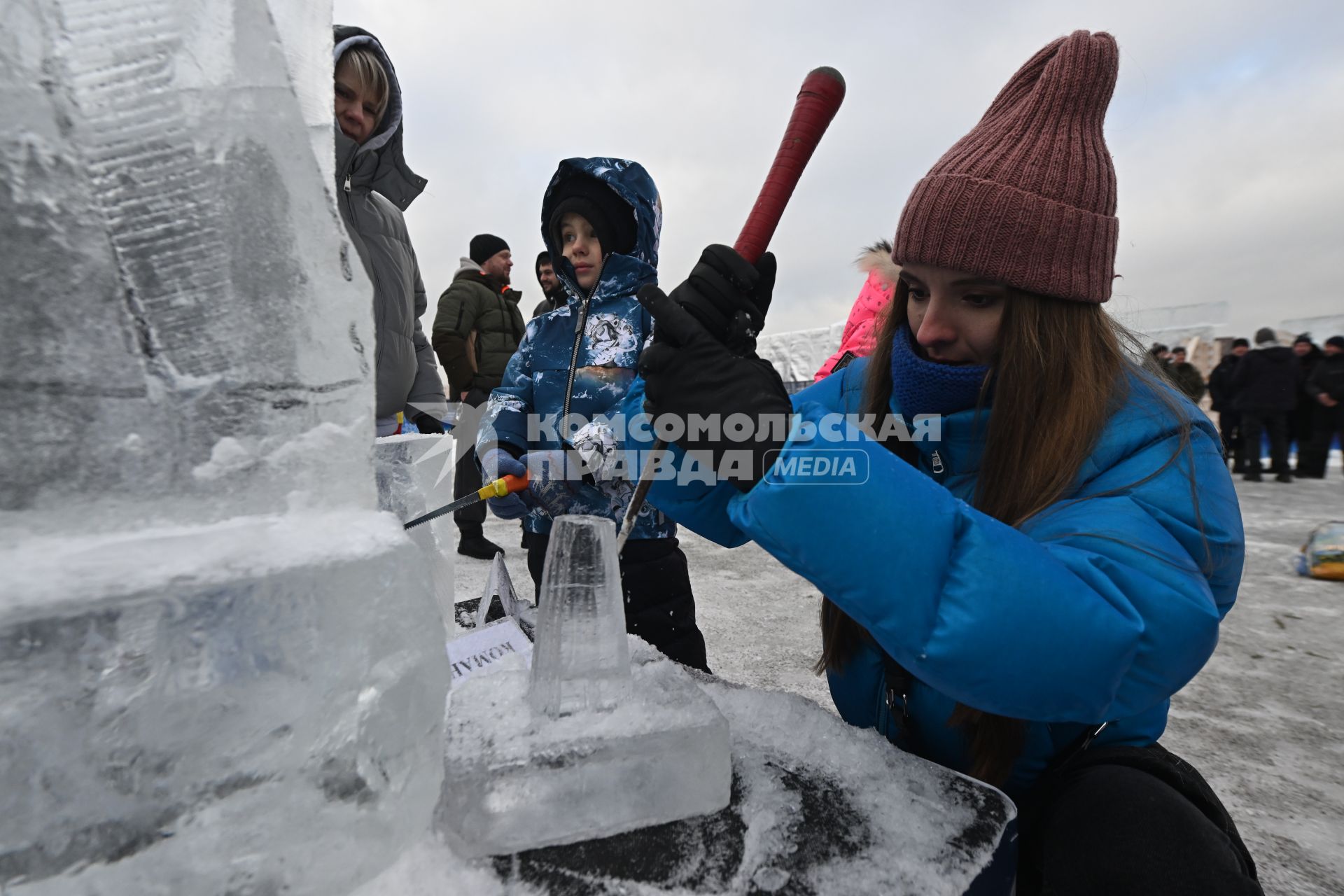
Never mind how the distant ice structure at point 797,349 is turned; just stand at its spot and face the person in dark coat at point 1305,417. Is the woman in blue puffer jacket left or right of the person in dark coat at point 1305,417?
right

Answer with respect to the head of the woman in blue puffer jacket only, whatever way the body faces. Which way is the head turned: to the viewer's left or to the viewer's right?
to the viewer's left

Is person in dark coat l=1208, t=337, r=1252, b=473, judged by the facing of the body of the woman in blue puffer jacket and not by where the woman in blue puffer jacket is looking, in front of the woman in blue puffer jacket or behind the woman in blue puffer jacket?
behind

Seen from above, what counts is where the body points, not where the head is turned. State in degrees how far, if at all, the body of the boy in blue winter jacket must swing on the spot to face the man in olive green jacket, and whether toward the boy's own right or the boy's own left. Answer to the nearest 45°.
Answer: approximately 135° to the boy's own right

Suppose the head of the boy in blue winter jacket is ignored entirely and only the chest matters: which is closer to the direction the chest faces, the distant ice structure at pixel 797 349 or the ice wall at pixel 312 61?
the ice wall

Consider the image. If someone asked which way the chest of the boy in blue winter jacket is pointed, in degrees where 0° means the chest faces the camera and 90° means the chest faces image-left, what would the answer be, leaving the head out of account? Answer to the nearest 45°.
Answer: approximately 45°

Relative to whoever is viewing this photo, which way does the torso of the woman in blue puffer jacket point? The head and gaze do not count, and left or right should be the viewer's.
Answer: facing the viewer and to the left of the viewer

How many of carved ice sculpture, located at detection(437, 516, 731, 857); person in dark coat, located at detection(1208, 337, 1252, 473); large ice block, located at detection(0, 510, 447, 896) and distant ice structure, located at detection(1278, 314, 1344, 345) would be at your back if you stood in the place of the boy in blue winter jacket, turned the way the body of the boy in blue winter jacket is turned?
2

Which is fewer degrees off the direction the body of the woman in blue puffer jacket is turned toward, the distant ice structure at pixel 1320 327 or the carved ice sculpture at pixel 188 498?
the carved ice sculpture

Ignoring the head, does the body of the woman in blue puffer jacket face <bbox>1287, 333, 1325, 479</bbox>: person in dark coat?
no

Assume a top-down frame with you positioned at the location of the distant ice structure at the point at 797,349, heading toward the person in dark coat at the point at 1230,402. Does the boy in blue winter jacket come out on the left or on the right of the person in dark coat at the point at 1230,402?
right

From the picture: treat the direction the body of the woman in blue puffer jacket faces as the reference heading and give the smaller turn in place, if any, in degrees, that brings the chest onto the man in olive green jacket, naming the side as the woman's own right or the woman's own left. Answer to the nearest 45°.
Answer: approximately 90° to the woman's own right

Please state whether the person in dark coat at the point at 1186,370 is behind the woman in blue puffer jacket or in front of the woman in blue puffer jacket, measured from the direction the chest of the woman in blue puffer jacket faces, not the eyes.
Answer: behind

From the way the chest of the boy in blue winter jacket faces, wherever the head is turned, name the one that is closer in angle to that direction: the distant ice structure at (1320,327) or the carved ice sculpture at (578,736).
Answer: the carved ice sculpture

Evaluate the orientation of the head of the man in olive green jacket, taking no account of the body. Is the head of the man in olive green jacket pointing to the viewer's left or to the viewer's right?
to the viewer's right
